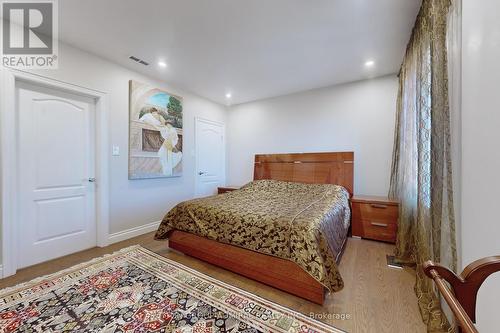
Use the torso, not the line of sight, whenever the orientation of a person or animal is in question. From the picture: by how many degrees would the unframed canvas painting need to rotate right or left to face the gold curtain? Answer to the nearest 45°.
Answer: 0° — it already faces it

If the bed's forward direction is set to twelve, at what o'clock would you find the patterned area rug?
The patterned area rug is roughly at 1 o'clock from the bed.

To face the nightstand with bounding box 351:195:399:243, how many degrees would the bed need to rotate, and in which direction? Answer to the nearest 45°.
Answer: approximately 180°

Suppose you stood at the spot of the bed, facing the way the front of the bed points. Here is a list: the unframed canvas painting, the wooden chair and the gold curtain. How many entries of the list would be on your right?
1

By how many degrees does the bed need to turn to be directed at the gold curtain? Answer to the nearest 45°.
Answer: approximately 90° to its left

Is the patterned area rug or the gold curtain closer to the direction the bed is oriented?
the patterned area rug

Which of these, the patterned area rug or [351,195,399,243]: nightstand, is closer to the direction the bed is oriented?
the patterned area rug

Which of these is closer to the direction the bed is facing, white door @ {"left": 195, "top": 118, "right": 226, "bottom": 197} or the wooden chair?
the wooden chair

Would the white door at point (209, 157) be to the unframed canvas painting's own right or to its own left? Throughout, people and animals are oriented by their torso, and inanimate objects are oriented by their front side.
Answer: on its left

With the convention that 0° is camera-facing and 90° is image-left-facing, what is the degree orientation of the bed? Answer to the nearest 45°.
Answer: approximately 45°

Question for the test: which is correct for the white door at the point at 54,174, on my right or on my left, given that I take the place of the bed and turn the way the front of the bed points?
on my right

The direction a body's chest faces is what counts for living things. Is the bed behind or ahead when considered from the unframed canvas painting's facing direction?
ahead

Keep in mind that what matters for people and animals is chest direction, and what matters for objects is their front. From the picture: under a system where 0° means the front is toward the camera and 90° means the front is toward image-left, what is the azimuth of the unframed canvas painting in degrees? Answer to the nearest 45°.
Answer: approximately 315°

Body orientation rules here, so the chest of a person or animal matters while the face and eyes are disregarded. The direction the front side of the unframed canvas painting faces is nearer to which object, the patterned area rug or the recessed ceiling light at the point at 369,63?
the recessed ceiling light

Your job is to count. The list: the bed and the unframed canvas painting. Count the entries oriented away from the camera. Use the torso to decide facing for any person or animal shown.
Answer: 0

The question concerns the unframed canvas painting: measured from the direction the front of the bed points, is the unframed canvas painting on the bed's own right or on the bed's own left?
on the bed's own right

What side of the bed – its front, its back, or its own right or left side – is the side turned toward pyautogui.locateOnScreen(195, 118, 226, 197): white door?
right

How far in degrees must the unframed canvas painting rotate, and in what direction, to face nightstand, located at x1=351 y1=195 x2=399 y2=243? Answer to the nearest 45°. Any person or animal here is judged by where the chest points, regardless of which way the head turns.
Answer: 0° — it already faces it

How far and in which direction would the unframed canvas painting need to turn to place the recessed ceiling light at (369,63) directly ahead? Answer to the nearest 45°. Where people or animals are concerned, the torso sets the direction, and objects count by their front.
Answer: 0° — it already faces it
